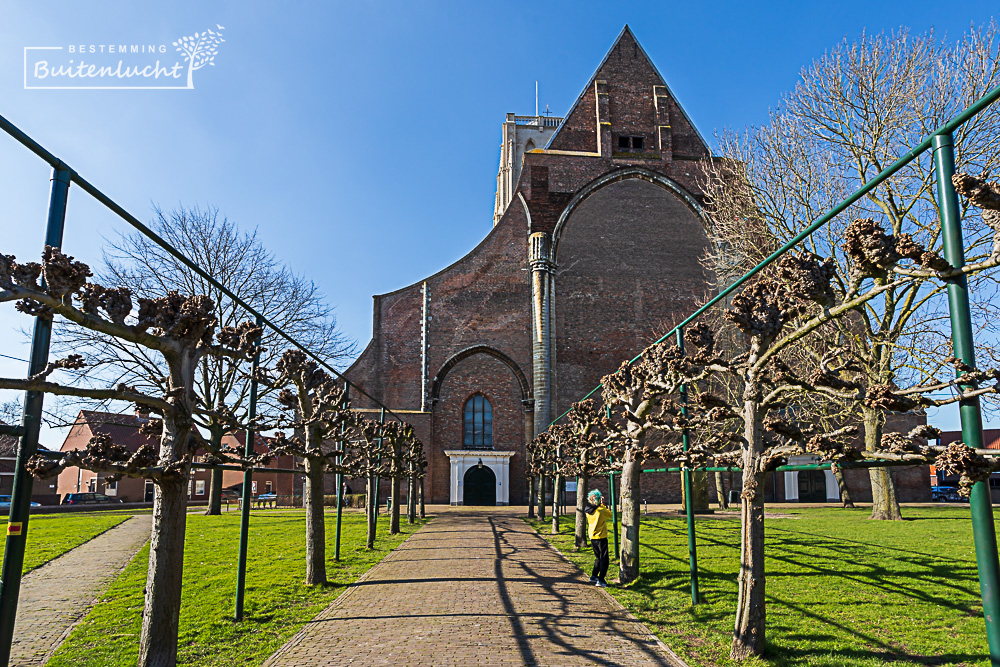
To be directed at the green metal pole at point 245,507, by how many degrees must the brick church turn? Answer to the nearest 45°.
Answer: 0° — it already faces it

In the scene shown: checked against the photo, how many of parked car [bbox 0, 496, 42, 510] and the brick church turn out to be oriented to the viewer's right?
1

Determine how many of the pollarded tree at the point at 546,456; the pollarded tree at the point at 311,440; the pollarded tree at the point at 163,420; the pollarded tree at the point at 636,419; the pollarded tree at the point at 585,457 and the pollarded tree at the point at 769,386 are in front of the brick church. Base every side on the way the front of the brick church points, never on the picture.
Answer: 6

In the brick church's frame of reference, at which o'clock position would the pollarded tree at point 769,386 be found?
The pollarded tree is roughly at 12 o'clock from the brick church.

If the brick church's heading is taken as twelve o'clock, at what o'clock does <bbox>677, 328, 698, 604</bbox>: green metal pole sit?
The green metal pole is roughly at 12 o'clock from the brick church.

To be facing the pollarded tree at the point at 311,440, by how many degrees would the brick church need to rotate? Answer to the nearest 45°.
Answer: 0° — it already faces it

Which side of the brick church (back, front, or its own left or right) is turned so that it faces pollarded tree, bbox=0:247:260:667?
front

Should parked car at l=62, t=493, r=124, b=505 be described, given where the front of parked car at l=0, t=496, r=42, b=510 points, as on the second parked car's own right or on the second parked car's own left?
on the second parked car's own left
